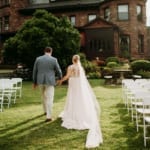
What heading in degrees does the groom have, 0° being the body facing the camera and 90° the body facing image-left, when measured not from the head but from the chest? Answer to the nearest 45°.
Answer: approximately 180°

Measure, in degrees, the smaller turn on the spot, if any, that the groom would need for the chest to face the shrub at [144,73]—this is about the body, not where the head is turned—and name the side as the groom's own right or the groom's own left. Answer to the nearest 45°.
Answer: approximately 45° to the groom's own right

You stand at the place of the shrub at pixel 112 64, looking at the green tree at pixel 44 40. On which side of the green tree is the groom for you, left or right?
left

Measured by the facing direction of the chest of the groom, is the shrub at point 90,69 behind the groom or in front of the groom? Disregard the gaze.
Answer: in front

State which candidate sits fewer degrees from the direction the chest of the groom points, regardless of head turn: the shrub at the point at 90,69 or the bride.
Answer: the shrub

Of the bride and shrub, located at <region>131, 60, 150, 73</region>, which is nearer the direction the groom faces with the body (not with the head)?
the shrub

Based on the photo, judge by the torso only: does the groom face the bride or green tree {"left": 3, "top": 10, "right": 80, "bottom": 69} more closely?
the green tree

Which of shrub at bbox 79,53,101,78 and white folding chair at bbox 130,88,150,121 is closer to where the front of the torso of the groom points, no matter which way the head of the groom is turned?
the shrub

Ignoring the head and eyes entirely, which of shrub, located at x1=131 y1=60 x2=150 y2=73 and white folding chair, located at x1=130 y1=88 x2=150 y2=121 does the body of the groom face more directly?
the shrub

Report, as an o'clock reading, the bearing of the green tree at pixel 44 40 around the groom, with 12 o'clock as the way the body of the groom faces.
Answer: The green tree is roughly at 12 o'clock from the groom.

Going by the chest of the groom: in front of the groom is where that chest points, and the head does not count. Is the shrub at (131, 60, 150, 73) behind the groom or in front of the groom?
in front

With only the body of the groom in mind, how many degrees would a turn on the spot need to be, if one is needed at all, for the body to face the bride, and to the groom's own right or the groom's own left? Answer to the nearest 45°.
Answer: approximately 135° to the groom's own right

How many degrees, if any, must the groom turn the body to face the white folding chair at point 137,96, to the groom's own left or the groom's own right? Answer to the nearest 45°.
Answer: approximately 135° to the groom's own right
